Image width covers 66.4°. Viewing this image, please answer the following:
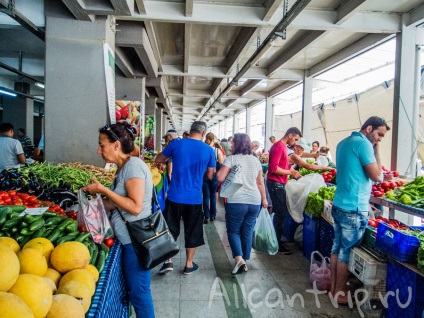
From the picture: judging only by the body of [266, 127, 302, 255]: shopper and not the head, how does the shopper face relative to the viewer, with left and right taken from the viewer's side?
facing to the right of the viewer

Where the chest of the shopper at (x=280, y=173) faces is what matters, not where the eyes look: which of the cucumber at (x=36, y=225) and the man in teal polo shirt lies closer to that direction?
the man in teal polo shirt

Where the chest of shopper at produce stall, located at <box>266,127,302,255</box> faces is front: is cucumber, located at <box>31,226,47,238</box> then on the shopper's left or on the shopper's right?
on the shopper's right

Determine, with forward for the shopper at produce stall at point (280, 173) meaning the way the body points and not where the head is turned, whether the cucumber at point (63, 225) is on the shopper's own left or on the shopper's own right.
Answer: on the shopper's own right

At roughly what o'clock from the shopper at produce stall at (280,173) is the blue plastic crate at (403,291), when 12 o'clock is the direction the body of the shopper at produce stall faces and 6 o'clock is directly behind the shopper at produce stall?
The blue plastic crate is roughly at 2 o'clock from the shopper at produce stall.

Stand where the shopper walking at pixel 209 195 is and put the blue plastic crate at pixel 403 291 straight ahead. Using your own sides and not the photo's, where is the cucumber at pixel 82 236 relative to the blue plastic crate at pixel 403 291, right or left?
right

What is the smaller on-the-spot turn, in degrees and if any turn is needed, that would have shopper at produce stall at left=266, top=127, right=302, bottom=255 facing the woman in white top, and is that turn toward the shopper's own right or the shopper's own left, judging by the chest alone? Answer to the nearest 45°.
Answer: approximately 135° to the shopper's own right

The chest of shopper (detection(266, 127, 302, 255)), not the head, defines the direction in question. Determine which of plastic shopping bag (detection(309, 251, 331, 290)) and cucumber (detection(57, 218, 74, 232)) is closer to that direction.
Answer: the plastic shopping bag

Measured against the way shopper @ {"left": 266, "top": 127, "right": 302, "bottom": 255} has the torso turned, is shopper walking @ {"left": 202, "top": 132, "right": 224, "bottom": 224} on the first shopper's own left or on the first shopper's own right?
on the first shopper's own left

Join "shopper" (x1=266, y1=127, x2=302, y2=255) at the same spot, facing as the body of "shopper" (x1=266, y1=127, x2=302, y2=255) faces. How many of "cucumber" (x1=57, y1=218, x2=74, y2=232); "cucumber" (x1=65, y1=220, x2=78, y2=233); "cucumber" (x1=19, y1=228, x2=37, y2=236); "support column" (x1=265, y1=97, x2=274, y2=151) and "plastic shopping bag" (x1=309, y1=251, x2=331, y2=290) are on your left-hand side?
1

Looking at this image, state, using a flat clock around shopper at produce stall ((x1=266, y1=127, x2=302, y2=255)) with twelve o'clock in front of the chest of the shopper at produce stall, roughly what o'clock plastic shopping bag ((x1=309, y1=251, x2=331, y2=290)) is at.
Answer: The plastic shopping bag is roughly at 2 o'clock from the shopper at produce stall.

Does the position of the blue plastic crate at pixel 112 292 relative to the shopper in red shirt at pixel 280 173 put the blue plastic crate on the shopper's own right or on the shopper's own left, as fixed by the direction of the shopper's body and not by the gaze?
on the shopper's own right

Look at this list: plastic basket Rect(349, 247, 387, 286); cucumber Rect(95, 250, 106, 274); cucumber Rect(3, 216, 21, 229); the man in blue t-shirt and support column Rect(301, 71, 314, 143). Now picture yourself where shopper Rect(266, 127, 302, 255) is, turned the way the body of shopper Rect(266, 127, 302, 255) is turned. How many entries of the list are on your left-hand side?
1

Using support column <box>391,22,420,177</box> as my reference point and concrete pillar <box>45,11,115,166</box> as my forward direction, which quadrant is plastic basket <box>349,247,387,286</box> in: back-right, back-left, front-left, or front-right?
front-left

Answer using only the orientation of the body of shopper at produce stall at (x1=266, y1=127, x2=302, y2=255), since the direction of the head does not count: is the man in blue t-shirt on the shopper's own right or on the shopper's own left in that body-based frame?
on the shopper's own right

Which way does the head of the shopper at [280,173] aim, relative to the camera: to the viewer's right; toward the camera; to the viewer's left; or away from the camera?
to the viewer's right

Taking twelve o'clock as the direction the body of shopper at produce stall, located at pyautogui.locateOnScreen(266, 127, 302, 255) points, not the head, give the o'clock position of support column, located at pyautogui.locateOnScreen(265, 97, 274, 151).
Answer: The support column is roughly at 9 o'clock from the shopper at produce stall.
